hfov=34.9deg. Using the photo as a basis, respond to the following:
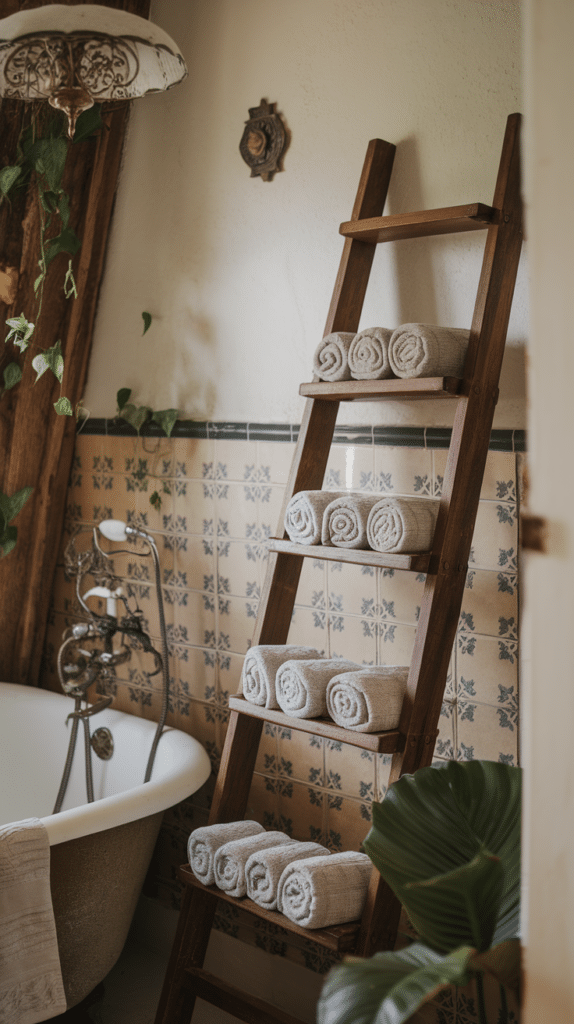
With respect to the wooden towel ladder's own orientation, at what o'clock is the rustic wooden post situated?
The rustic wooden post is roughly at 3 o'clock from the wooden towel ladder.

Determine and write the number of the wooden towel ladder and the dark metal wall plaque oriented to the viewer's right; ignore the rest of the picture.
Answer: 0

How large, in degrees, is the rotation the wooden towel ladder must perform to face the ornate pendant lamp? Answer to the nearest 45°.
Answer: approximately 45° to its right

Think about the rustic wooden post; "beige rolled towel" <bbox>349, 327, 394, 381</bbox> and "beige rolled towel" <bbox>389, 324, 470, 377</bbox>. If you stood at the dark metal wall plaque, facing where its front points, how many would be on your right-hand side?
1

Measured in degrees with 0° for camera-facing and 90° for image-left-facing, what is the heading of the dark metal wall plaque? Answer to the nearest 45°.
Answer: approximately 45°

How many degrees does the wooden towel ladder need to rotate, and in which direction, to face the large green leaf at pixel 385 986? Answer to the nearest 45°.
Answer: approximately 45° to its left

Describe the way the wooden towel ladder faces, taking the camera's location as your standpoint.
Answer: facing the viewer and to the left of the viewer

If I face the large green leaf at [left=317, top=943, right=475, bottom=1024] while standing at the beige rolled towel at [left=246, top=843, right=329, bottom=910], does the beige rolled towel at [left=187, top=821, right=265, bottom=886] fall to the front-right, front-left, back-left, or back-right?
back-right
